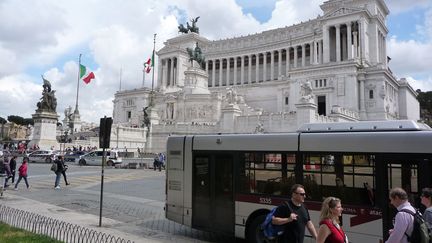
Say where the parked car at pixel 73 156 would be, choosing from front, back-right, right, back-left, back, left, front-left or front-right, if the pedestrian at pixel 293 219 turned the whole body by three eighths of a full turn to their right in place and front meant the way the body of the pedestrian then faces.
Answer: front-right

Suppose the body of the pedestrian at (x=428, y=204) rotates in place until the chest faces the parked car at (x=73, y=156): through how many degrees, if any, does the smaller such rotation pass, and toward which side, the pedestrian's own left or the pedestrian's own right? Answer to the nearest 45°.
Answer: approximately 45° to the pedestrian's own right

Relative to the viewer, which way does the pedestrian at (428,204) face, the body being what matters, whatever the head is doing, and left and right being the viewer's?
facing to the left of the viewer

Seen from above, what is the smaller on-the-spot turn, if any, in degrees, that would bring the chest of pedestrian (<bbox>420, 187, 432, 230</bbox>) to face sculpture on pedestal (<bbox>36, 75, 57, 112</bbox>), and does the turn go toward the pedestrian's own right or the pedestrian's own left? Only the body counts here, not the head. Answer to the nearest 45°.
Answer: approximately 45° to the pedestrian's own right

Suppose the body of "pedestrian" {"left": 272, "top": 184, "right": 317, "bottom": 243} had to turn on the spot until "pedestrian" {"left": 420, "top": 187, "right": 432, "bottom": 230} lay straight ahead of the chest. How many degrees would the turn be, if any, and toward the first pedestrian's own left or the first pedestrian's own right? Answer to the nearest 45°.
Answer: approximately 45° to the first pedestrian's own left

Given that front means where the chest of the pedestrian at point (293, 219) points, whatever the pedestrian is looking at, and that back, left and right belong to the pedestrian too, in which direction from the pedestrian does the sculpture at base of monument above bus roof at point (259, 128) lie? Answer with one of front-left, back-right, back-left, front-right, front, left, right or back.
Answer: back-left

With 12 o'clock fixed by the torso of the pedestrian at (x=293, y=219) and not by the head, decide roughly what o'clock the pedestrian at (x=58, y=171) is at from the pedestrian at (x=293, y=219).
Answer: the pedestrian at (x=58, y=171) is roughly at 6 o'clock from the pedestrian at (x=293, y=219).
